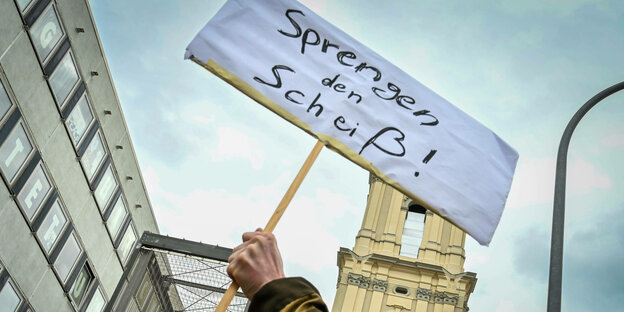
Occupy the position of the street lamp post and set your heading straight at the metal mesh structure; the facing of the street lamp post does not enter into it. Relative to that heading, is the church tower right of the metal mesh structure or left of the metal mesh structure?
right

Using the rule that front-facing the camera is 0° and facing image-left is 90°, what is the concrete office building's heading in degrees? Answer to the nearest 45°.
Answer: approximately 315°

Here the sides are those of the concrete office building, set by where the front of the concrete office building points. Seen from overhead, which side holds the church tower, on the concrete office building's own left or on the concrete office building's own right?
on the concrete office building's own left

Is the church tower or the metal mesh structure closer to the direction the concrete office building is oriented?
the metal mesh structure

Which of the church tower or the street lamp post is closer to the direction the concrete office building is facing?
the street lamp post
